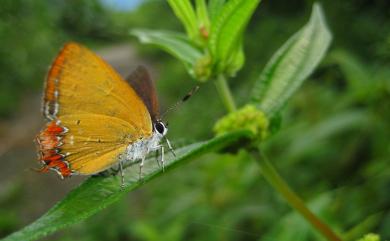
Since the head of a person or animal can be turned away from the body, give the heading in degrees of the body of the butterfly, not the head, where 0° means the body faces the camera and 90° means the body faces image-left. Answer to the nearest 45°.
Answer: approximately 270°
